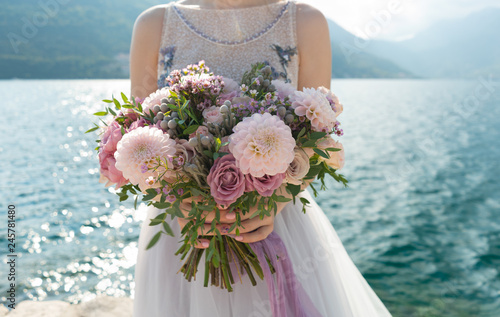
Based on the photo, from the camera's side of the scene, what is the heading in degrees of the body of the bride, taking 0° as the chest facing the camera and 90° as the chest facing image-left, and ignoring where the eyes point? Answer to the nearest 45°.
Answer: approximately 0°

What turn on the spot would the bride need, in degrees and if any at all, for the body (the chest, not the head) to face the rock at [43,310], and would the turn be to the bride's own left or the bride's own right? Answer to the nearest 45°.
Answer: approximately 135° to the bride's own right
